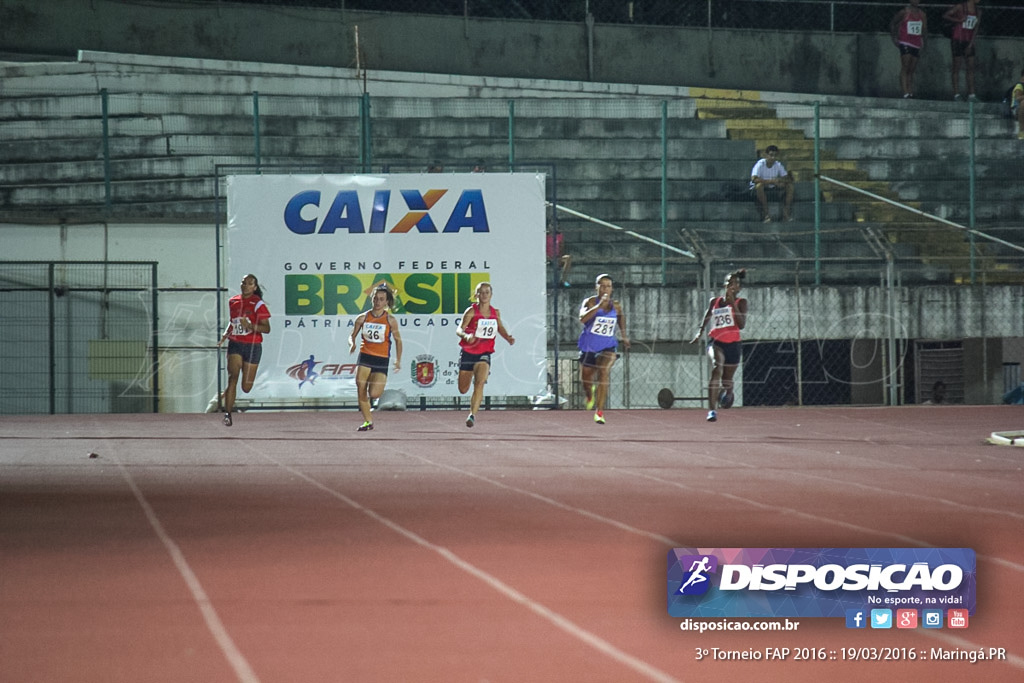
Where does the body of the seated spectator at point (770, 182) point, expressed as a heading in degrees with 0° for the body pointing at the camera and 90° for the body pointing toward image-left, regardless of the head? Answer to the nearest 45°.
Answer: approximately 0°

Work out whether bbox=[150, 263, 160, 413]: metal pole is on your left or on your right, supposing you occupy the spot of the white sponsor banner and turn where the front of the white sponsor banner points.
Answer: on your right

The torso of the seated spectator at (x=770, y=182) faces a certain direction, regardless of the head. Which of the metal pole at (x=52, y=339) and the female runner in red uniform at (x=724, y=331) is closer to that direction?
the female runner in red uniform

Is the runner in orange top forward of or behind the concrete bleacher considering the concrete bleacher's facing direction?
forward

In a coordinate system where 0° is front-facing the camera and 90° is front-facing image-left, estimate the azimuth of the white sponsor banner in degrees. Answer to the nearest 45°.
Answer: approximately 0°

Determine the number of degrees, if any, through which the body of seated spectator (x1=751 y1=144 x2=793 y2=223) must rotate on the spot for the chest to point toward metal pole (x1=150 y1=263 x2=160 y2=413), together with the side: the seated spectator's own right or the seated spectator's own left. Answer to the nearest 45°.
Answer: approximately 45° to the seated spectator's own right

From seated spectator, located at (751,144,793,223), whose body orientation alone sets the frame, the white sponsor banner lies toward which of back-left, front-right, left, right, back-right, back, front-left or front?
front-right
